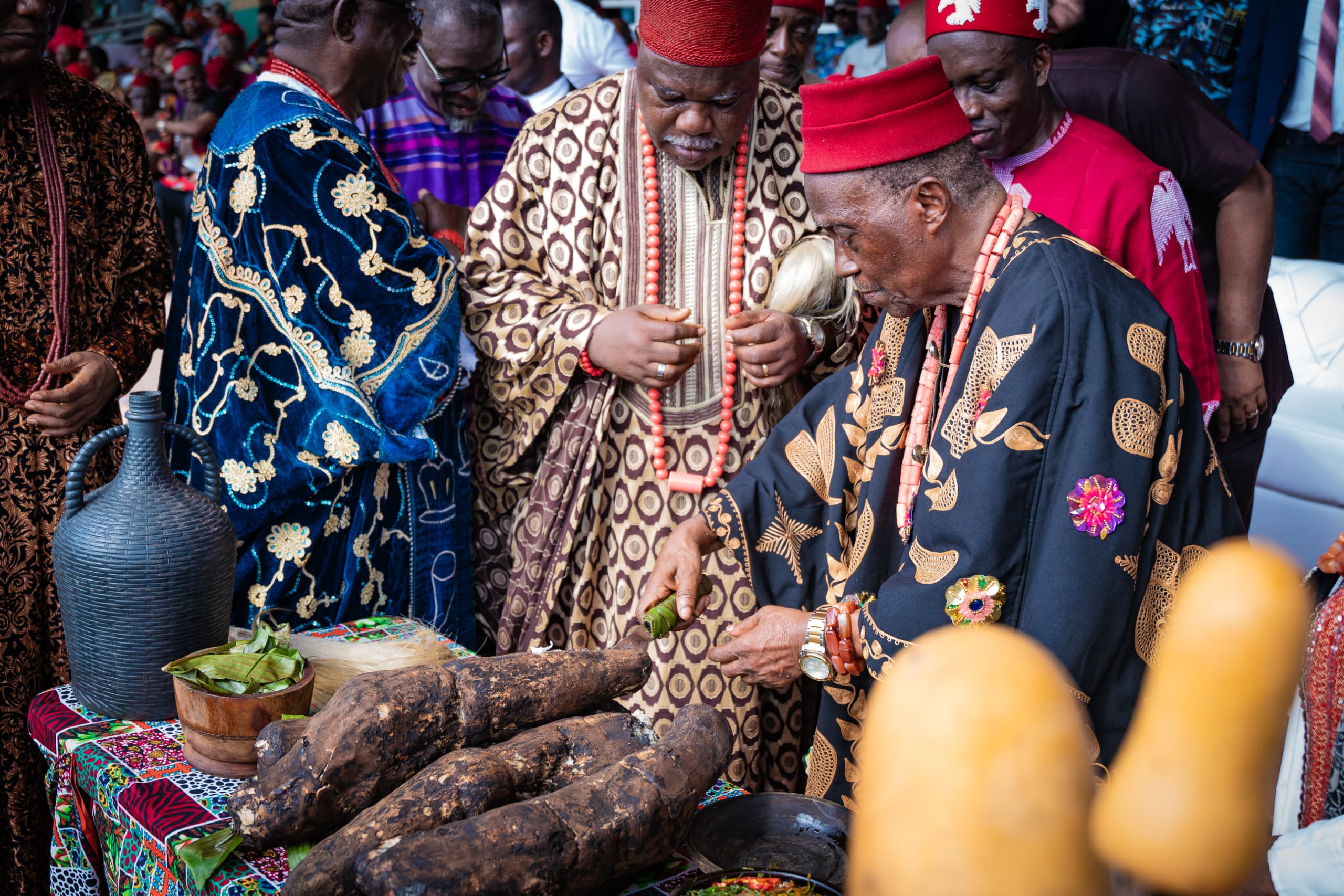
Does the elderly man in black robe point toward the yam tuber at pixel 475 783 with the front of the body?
yes

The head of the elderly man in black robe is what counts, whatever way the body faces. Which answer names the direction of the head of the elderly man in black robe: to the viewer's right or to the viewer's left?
to the viewer's left

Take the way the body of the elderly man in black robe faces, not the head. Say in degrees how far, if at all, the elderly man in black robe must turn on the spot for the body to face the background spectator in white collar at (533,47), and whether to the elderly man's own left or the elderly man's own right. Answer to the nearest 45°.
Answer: approximately 90° to the elderly man's own right

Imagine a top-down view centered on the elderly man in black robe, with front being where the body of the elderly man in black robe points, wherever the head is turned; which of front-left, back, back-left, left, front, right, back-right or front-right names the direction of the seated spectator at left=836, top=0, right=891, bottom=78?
back-right

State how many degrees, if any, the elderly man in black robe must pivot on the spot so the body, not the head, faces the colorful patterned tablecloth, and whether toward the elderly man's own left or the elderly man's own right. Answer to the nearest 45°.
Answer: approximately 45° to the elderly man's own right

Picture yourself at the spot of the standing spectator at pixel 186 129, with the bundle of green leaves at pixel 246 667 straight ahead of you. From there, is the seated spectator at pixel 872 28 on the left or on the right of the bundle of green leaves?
left

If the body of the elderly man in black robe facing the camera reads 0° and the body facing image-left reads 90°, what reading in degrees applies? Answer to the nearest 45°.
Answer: approximately 45°

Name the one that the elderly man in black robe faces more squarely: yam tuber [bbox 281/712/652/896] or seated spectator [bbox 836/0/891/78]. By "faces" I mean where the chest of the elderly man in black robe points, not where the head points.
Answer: the yam tuber

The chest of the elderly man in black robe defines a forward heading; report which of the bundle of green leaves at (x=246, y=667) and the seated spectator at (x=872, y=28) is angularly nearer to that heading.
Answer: the bundle of green leaves

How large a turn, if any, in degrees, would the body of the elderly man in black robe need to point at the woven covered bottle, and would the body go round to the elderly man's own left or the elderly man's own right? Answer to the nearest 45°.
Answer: approximately 45° to the elderly man's own right
